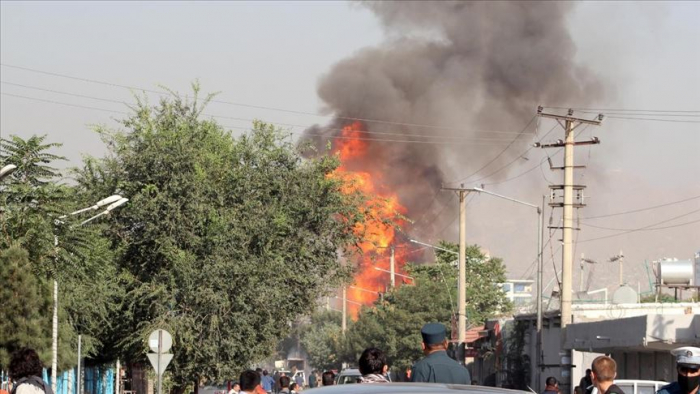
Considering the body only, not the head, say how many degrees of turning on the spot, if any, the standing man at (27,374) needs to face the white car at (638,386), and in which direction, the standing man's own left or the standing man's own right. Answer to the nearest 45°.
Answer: approximately 45° to the standing man's own right

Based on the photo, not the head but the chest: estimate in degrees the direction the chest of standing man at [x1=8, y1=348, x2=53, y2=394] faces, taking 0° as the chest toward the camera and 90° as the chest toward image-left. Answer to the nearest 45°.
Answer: approximately 180°

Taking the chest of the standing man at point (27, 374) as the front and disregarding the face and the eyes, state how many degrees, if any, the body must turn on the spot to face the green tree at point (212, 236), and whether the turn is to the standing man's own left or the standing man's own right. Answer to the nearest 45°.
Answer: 0° — they already face it

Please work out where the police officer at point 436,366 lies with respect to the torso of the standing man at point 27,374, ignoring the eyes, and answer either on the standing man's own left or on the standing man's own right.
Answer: on the standing man's own right

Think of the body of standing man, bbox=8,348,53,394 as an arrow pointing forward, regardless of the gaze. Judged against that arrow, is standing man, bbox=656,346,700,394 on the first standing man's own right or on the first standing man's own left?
on the first standing man's own right

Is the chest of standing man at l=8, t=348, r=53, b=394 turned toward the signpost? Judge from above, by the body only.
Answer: yes

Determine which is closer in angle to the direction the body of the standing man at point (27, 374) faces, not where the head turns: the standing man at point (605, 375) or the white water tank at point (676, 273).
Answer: the white water tank

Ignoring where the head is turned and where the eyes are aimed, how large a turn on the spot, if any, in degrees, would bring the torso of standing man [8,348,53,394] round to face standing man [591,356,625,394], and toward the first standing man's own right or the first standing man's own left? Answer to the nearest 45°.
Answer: approximately 135° to the first standing man's own right

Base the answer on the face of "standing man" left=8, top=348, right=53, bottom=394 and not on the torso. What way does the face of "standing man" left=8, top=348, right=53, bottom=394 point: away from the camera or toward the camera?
away from the camera
